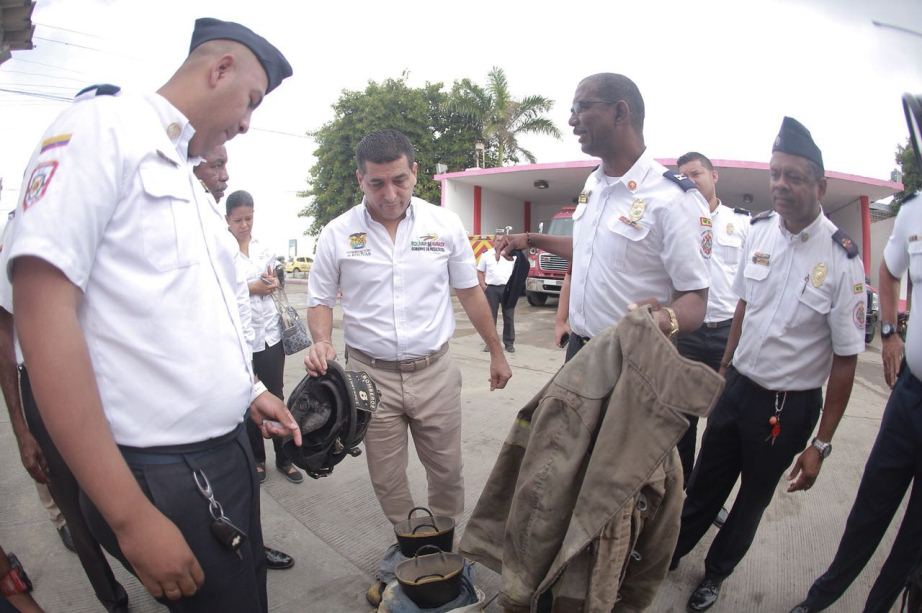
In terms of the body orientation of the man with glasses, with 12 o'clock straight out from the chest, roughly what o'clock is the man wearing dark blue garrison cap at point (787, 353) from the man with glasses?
The man wearing dark blue garrison cap is roughly at 7 o'clock from the man with glasses.

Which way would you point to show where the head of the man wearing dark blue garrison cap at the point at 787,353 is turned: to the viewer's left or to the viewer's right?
to the viewer's left

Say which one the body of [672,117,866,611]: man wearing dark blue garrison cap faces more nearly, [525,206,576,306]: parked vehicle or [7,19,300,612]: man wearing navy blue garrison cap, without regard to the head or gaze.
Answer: the man wearing navy blue garrison cap

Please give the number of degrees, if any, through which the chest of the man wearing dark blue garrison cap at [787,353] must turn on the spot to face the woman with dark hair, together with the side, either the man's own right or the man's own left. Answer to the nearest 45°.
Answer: approximately 45° to the man's own right

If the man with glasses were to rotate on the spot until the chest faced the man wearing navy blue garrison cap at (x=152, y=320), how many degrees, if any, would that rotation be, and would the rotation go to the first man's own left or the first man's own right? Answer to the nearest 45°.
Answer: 0° — they already face them

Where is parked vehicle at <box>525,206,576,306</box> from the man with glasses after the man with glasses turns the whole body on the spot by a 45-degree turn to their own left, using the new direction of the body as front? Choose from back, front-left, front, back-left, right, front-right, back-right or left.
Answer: back

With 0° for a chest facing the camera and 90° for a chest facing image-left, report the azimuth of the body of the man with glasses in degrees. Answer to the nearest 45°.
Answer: approximately 45°
